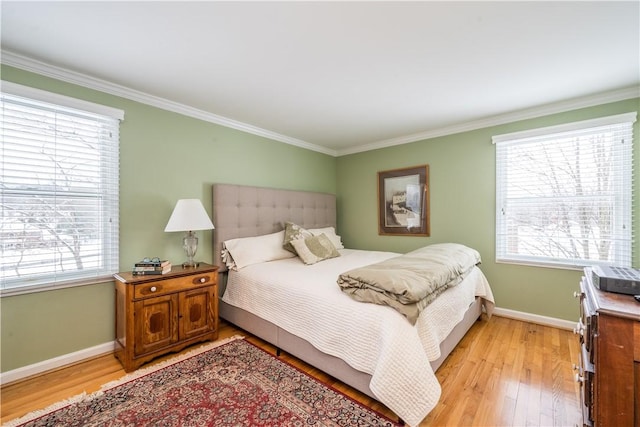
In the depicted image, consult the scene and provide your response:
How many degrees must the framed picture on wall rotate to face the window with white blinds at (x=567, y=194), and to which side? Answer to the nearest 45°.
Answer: approximately 135° to its left

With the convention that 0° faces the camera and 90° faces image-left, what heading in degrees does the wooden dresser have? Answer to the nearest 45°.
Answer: approximately 90°

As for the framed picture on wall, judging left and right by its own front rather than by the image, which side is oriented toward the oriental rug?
front

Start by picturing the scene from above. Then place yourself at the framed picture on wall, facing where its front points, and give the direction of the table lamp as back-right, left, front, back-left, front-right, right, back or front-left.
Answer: front

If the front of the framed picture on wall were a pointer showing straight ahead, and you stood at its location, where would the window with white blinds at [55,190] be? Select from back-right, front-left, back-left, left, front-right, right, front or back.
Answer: front

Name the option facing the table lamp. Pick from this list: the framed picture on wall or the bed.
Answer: the framed picture on wall

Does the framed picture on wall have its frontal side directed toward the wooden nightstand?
yes

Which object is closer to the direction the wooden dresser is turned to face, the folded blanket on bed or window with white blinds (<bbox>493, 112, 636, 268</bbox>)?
the folded blanket on bed

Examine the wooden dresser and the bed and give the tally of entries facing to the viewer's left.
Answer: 1

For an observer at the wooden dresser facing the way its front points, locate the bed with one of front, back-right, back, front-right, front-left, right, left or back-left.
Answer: front

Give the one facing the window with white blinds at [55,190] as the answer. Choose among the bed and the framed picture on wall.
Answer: the framed picture on wall

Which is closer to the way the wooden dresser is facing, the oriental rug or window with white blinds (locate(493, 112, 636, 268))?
the oriental rug
